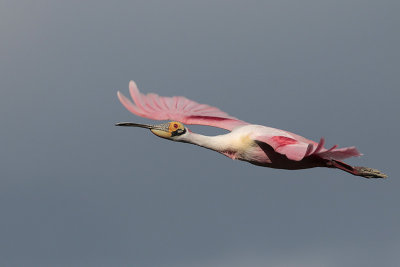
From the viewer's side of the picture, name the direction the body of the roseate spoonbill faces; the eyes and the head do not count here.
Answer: to the viewer's left
